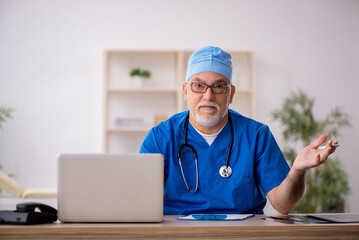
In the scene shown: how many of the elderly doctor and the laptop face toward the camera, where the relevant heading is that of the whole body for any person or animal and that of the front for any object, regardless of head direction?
1

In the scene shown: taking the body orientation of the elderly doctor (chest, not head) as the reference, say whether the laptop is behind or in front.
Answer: in front

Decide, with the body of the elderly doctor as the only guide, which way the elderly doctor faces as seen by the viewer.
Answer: toward the camera

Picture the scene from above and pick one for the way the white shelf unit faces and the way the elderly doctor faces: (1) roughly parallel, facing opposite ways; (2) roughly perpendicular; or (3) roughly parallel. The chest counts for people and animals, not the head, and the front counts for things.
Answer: roughly parallel

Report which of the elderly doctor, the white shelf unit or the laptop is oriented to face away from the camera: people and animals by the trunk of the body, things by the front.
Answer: the laptop

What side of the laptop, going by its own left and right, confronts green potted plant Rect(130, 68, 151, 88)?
front

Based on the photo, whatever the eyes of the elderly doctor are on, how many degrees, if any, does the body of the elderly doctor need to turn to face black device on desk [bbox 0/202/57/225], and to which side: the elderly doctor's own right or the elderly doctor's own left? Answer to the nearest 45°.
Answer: approximately 45° to the elderly doctor's own right

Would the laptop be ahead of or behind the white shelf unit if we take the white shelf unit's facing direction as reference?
ahead

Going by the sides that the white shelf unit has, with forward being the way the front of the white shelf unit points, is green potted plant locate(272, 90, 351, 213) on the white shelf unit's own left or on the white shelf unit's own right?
on the white shelf unit's own left

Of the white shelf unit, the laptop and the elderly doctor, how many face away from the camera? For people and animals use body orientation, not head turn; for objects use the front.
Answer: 1

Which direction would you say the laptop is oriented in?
away from the camera

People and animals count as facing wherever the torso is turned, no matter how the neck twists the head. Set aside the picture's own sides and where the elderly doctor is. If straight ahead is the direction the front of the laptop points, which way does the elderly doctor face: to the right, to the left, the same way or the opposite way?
the opposite way

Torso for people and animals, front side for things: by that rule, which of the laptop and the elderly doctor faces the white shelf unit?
the laptop

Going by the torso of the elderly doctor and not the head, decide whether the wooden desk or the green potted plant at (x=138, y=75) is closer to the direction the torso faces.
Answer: the wooden desk

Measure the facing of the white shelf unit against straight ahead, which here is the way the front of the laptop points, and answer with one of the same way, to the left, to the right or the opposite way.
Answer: the opposite way

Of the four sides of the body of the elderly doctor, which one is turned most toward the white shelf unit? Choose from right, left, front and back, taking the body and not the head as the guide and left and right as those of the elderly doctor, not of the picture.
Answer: back

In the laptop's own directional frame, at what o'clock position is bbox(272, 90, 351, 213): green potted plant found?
The green potted plant is roughly at 1 o'clock from the laptop.
